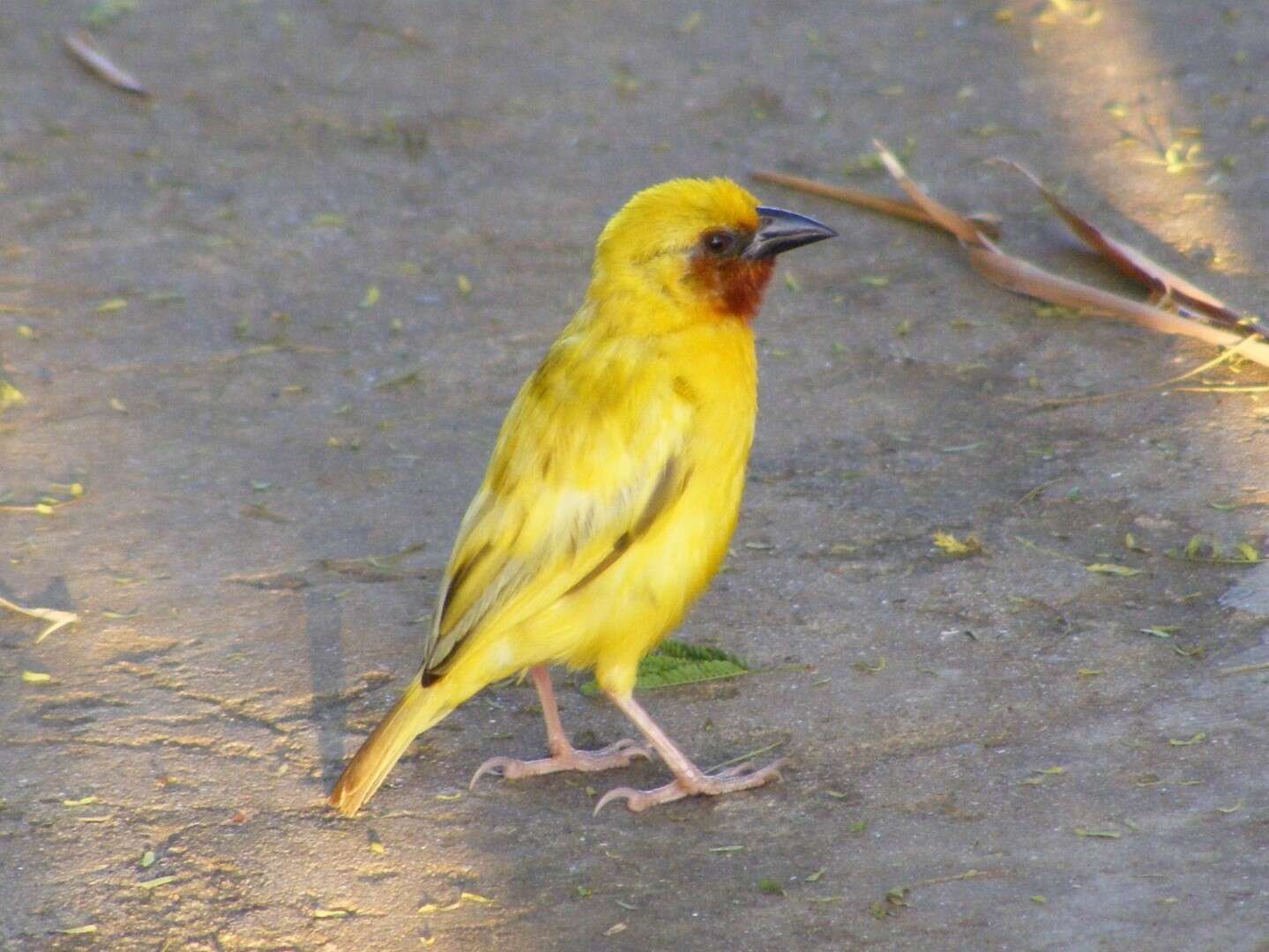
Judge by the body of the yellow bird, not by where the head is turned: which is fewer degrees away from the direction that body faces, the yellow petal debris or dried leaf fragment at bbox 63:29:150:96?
the yellow petal debris

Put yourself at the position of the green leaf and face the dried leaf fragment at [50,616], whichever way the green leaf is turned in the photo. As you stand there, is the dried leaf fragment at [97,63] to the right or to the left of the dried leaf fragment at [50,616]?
right

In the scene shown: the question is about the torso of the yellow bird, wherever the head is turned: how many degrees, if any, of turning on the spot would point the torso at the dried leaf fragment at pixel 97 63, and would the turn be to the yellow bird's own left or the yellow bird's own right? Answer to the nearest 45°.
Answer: approximately 135° to the yellow bird's own left

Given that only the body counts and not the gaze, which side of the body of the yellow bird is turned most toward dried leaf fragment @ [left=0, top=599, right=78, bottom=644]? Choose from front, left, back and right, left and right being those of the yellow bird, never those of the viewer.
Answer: back

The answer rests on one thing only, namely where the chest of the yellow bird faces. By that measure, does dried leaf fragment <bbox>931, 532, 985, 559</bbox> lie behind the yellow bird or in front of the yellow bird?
in front

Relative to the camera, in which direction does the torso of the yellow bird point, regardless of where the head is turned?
to the viewer's right

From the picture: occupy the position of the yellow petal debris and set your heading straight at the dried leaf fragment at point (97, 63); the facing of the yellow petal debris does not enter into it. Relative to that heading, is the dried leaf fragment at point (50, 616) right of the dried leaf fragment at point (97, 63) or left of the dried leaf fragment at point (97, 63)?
left
